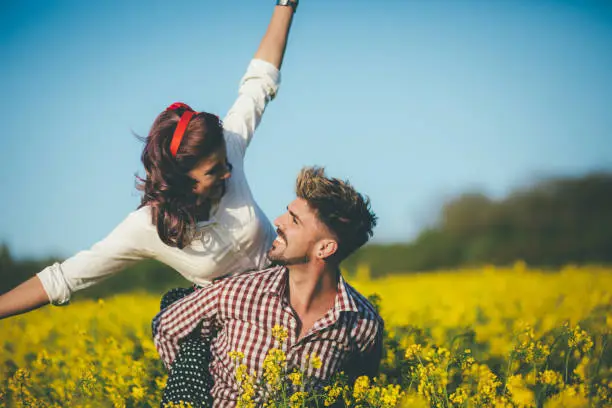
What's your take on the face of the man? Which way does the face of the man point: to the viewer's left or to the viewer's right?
to the viewer's left

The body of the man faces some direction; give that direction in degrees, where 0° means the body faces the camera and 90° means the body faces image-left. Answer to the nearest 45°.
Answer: approximately 0°
